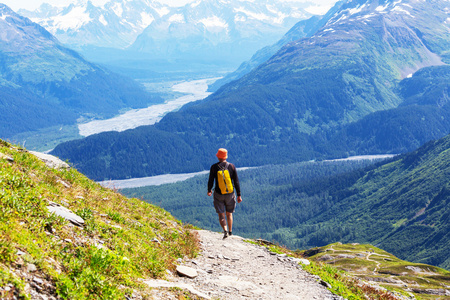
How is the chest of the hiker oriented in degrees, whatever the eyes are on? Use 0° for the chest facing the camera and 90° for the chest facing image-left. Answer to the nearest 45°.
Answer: approximately 180°
